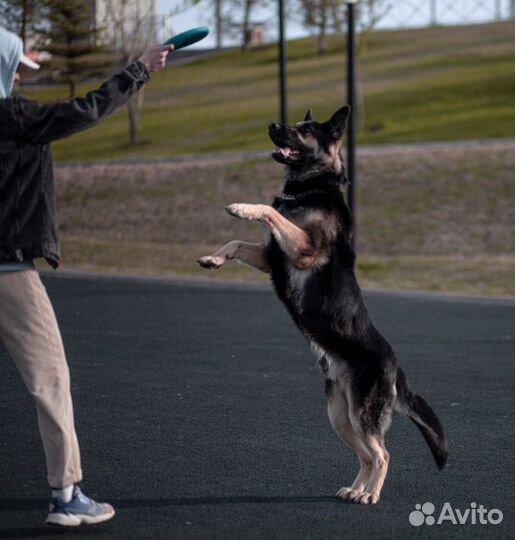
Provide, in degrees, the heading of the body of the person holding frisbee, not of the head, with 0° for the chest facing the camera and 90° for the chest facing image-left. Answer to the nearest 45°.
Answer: approximately 270°

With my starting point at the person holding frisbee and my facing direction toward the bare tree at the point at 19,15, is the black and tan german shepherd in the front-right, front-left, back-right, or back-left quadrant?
front-right

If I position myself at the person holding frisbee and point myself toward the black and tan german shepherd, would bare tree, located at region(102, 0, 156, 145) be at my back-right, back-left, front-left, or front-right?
front-left

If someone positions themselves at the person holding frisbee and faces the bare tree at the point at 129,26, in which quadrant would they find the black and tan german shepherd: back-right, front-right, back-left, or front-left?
front-right

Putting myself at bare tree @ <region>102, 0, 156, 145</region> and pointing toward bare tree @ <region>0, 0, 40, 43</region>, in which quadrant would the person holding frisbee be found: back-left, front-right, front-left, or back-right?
back-left

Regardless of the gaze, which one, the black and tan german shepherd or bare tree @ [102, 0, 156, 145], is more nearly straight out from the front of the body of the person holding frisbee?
the black and tan german shepherd

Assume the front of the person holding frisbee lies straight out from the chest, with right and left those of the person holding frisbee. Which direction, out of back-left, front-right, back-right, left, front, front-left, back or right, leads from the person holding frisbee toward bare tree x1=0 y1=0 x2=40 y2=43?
left

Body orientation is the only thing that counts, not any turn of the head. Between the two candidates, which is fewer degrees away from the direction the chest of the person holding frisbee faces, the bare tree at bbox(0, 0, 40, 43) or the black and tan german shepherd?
the black and tan german shepherd

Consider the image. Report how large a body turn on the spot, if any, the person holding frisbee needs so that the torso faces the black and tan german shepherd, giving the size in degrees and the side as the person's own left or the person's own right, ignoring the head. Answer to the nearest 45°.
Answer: approximately 45° to the person's own left

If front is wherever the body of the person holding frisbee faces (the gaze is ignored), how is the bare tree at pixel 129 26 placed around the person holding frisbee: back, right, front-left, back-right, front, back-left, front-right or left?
left

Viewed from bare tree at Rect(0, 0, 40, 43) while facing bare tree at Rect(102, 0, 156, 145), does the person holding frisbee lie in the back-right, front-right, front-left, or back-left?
front-right
